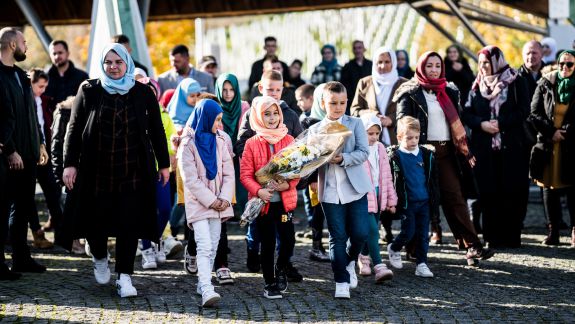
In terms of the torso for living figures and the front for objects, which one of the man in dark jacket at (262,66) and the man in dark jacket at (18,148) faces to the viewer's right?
the man in dark jacket at (18,148)

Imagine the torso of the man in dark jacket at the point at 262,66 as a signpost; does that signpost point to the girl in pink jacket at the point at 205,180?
yes

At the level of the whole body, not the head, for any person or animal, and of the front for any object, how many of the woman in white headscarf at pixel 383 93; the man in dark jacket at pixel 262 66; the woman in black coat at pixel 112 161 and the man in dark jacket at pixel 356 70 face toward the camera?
4

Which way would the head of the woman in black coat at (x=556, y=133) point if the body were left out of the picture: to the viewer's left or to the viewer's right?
to the viewer's left

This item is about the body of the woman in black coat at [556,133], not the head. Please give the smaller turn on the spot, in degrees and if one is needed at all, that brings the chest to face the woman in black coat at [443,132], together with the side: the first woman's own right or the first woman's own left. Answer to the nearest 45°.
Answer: approximately 45° to the first woman's own right

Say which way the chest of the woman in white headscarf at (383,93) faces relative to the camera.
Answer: toward the camera

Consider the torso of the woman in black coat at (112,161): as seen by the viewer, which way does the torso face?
toward the camera

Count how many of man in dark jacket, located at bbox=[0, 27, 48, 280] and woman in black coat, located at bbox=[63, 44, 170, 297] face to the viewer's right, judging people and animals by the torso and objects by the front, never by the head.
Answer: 1

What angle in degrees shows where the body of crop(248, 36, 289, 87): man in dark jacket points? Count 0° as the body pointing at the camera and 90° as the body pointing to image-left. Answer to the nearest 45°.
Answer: approximately 0°

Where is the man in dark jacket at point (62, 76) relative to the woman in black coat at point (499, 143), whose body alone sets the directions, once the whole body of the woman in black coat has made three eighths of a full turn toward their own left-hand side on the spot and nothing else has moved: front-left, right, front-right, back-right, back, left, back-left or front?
back

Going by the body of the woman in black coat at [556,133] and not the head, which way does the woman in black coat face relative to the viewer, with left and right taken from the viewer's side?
facing the viewer

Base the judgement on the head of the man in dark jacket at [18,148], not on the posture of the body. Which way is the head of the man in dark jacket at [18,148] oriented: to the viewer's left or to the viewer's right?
to the viewer's right

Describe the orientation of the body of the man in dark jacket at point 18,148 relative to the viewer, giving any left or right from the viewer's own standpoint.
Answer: facing to the right of the viewer

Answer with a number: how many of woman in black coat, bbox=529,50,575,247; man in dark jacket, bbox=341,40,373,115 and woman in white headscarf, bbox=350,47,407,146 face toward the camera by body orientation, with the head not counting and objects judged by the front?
3
